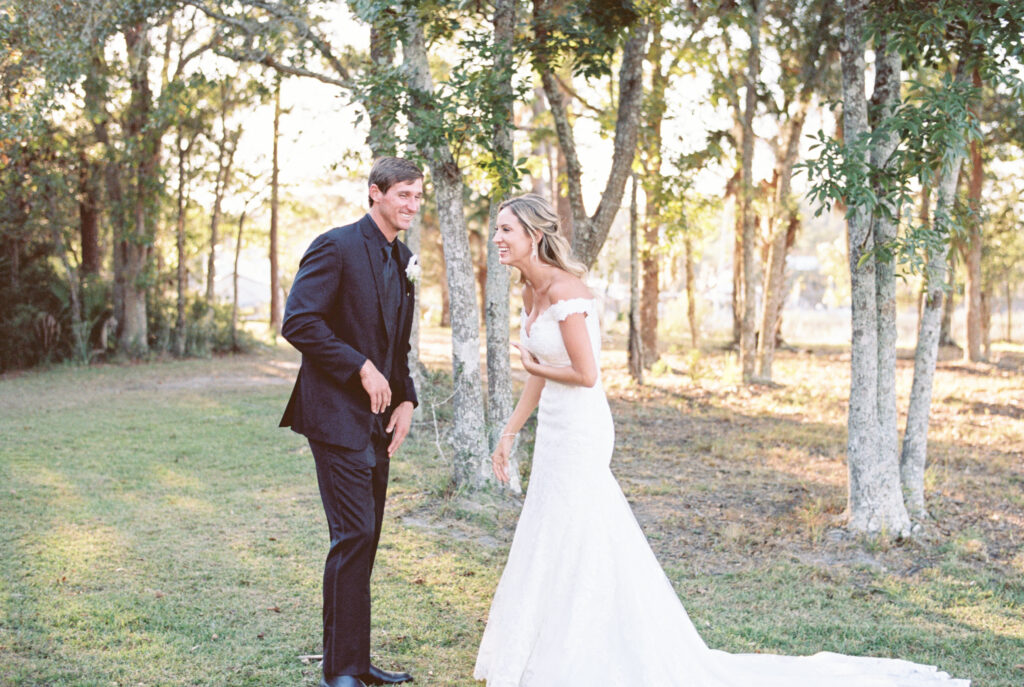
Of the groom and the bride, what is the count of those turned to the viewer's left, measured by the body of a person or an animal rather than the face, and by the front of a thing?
1

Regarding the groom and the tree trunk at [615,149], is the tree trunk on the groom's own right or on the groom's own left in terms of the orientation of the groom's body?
on the groom's own left

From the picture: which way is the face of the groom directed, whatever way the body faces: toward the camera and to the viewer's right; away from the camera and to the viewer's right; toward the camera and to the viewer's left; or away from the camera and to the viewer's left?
toward the camera and to the viewer's right

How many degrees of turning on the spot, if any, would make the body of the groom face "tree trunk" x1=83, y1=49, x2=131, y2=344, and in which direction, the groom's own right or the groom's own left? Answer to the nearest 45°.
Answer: approximately 135° to the groom's own left

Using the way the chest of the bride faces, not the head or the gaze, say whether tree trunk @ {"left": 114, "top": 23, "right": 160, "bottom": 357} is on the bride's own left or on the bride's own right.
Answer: on the bride's own right

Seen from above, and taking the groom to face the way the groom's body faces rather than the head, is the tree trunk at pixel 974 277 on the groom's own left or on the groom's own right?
on the groom's own left

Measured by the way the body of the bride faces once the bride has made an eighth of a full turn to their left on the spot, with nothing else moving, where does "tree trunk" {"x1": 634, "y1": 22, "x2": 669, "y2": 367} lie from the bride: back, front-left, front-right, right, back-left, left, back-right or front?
back-right

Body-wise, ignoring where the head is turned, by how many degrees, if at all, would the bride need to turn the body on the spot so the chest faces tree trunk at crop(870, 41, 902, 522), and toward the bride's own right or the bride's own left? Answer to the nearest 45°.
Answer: approximately 135° to the bride's own right

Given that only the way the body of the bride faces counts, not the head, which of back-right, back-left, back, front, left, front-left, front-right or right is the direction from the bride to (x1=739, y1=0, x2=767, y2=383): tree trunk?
right

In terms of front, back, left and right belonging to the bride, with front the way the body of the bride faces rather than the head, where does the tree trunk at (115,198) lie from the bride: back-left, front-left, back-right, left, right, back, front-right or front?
front-right

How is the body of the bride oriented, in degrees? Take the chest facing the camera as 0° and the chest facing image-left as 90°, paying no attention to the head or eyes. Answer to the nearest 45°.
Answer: approximately 90°

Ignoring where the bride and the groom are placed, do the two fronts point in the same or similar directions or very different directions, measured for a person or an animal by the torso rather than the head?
very different directions

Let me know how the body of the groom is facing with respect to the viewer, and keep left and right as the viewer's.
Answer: facing the viewer and to the right of the viewer

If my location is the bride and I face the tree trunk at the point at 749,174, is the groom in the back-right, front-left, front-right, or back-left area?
back-left
